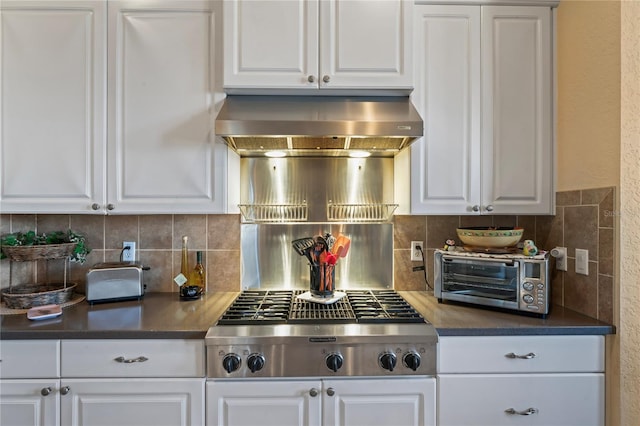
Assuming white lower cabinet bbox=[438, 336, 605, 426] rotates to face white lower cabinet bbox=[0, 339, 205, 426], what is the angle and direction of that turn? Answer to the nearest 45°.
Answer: approximately 45° to its right

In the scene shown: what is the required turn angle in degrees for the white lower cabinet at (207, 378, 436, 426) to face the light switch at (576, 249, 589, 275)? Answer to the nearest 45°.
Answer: approximately 90° to its left

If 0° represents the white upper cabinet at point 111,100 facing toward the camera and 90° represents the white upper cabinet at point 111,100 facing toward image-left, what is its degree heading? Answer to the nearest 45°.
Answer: approximately 0°

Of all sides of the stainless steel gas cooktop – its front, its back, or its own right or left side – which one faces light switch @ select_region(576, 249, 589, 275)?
left

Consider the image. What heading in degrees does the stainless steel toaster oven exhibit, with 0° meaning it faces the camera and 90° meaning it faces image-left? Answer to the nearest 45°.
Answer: approximately 45°

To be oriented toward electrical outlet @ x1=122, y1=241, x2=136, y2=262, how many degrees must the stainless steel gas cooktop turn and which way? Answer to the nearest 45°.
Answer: approximately 135° to its right

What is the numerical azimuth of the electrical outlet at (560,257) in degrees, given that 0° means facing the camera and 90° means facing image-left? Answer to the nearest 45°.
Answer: approximately 45°

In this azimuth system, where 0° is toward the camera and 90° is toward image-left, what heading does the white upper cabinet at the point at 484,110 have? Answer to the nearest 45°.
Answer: approximately 0°
